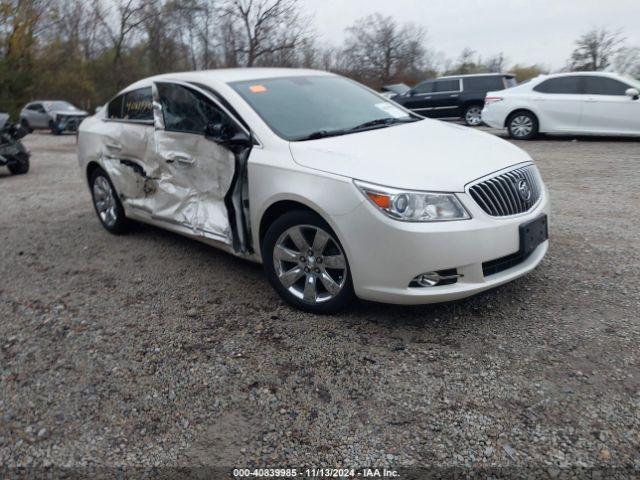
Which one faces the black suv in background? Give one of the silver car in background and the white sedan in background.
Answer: the silver car in background

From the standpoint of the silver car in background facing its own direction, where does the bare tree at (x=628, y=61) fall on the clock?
The bare tree is roughly at 11 o'clock from the silver car in background.

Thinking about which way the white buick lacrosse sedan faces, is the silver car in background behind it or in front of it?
behind

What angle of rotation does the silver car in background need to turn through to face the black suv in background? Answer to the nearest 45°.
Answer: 0° — it already faces it

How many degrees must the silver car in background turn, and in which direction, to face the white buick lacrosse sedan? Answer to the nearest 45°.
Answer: approximately 45° to its right

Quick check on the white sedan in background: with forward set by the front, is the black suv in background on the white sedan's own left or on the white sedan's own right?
on the white sedan's own left

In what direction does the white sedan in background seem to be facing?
to the viewer's right
